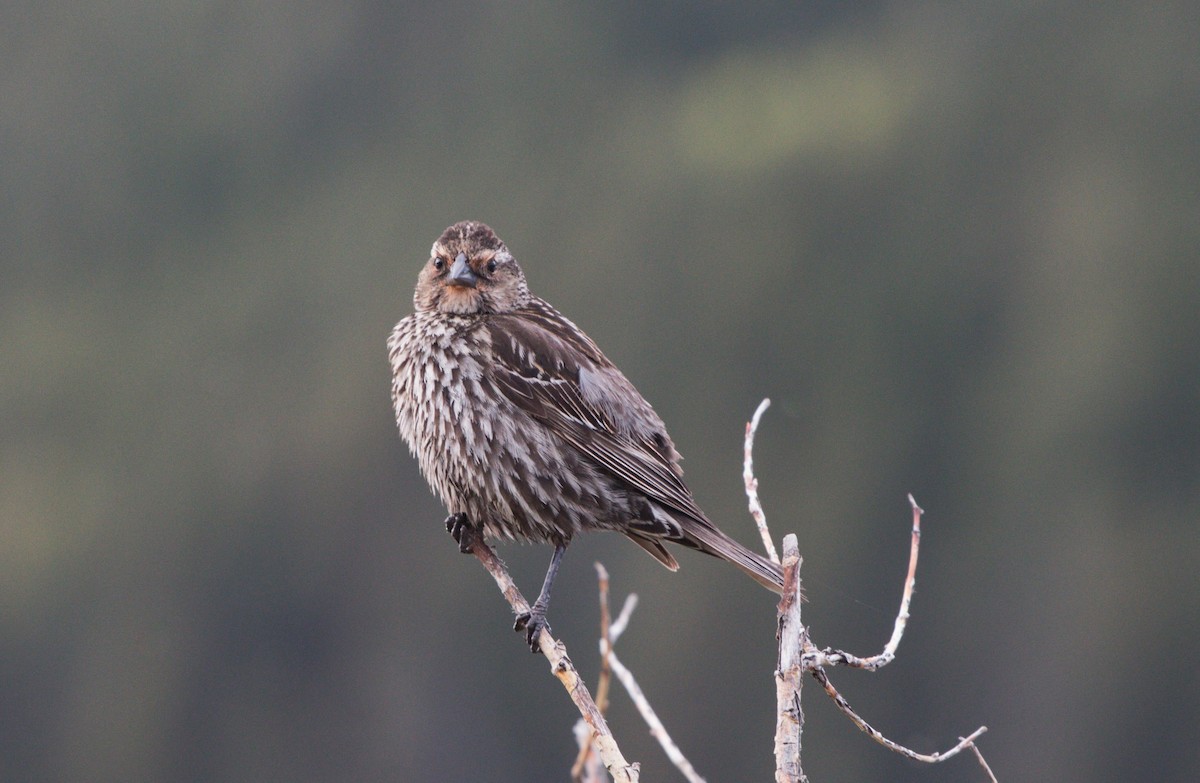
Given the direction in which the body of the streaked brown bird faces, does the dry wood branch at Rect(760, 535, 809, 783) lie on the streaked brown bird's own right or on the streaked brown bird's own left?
on the streaked brown bird's own left

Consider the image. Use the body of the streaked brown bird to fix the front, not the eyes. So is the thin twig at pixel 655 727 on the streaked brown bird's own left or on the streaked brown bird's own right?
on the streaked brown bird's own left

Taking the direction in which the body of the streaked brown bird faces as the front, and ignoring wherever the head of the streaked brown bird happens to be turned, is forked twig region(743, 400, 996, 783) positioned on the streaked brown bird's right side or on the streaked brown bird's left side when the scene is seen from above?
on the streaked brown bird's left side

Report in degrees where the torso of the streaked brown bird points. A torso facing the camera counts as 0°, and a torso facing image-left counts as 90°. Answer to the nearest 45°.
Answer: approximately 45°
